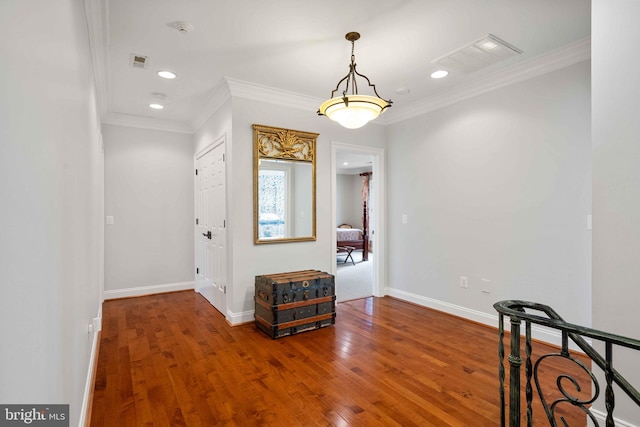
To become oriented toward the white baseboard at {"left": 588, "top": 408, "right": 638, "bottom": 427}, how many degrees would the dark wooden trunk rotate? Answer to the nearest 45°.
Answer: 0° — it already faces it

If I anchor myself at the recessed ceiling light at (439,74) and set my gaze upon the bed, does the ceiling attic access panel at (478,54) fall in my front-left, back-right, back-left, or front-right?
back-right

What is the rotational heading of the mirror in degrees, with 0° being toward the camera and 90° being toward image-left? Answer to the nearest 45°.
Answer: approximately 315°

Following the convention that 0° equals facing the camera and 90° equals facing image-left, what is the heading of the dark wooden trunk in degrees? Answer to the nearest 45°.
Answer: approximately 315°
